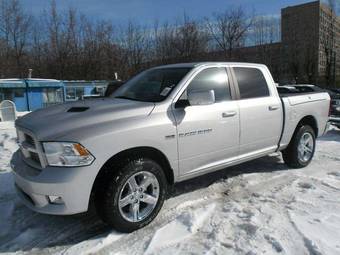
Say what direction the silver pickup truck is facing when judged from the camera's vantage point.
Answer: facing the viewer and to the left of the viewer

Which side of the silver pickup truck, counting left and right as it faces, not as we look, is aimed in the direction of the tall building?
back

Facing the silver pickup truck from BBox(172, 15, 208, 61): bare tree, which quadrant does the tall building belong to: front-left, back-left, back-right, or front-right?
back-left

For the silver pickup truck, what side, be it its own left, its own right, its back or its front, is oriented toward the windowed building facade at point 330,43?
back

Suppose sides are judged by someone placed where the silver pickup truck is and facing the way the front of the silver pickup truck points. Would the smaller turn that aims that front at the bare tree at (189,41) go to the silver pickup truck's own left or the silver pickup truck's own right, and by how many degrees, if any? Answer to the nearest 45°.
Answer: approximately 135° to the silver pickup truck's own right
